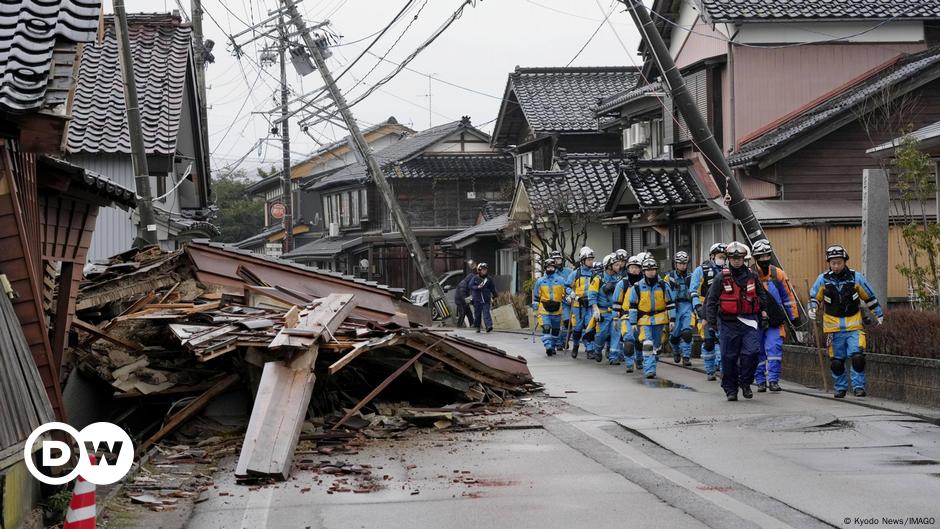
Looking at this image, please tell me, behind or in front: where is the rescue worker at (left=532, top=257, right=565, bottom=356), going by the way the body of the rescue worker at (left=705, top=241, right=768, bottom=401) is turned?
behind

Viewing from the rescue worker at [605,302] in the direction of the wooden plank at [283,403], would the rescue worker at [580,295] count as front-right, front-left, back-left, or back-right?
back-right

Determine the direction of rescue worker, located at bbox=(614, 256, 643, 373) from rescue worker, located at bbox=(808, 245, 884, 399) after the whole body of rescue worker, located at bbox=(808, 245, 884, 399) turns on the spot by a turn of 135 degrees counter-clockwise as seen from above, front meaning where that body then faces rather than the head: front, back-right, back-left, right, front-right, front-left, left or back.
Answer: left

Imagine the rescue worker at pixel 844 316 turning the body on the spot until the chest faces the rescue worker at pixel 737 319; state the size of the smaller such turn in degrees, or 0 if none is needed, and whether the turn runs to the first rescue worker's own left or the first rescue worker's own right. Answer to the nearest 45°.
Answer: approximately 90° to the first rescue worker's own right

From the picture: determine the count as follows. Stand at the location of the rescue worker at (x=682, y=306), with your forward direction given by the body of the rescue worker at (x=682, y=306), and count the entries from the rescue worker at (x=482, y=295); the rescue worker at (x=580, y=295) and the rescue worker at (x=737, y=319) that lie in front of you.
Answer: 1

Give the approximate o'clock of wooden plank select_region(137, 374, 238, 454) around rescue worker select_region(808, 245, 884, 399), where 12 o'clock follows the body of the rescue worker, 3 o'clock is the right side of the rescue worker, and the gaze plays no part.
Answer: The wooden plank is roughly at 2 o'clock from the rescue worker.
